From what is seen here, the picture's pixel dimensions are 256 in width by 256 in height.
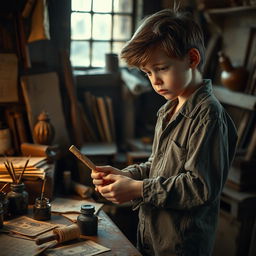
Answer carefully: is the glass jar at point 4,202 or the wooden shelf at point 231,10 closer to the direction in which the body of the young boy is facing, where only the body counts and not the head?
the glass jar

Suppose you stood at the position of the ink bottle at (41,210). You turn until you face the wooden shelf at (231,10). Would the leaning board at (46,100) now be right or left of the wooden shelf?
left

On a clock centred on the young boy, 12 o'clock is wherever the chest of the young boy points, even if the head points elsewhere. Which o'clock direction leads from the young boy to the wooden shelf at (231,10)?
The wooden shelf is roughly at 5 o'clock from the young boy.

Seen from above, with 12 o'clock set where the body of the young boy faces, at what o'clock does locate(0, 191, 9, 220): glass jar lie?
The glass jar is roughly at 2 o'clock from the young boy.

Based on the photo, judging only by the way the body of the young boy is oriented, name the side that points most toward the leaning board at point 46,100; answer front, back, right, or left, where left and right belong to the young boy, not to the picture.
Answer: right

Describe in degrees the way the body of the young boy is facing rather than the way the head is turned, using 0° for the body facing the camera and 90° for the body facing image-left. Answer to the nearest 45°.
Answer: approximately 45°

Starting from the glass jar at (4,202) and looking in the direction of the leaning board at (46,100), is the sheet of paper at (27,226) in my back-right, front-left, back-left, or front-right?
back-right
